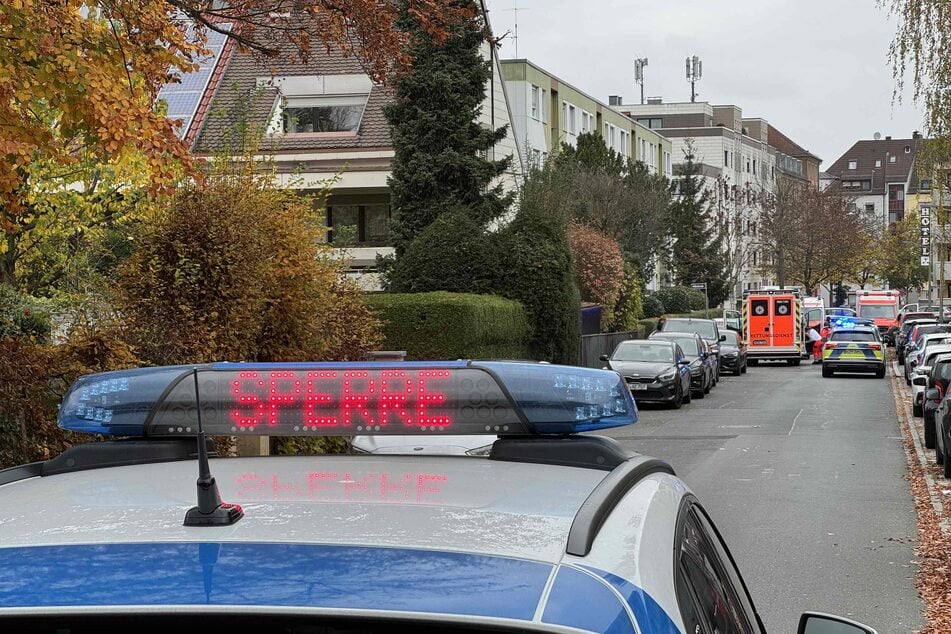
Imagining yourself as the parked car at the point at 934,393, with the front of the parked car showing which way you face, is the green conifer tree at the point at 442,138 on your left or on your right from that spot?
on your left

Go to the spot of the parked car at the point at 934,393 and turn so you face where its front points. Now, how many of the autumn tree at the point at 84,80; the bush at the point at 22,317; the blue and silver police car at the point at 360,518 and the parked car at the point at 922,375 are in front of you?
1

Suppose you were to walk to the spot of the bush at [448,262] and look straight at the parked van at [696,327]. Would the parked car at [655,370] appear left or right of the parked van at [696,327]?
right

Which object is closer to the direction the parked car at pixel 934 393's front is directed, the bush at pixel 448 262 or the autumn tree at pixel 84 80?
the bush

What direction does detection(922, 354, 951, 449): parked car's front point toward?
away from the camera

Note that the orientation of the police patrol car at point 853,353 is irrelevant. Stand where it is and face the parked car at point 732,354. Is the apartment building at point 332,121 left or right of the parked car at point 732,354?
left

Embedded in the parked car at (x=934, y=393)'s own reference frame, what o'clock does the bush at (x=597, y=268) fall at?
The bush is roughly at 11 o'clock from the parked car.

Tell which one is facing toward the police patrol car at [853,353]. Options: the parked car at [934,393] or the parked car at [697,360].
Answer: the parked car at [934,393]

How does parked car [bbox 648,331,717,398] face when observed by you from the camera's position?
facing the viewer and to the left of the viewer

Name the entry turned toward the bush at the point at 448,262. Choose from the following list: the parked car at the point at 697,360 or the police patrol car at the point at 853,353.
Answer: the parked car

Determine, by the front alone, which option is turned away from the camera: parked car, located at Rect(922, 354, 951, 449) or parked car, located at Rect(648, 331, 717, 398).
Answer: parked car, located at Rect(922, 354, 951, 449)

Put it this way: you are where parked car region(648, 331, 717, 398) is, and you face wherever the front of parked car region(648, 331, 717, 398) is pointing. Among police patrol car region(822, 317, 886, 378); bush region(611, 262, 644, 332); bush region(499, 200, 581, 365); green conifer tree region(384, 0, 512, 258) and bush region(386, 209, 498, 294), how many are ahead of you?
3
